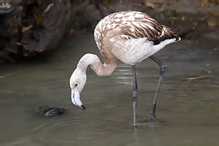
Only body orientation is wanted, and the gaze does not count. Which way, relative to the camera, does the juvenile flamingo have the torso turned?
to the viewer's left

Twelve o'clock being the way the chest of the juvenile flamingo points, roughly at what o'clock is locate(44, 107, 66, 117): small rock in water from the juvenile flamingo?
The small rock in water is roughly at 12 o'clock from the juvenile flamingo.
